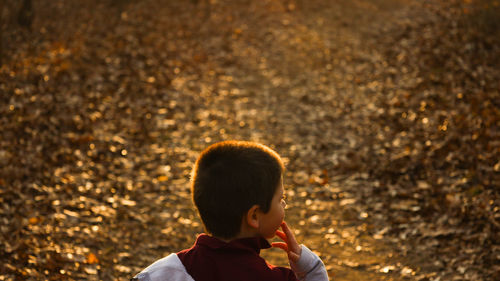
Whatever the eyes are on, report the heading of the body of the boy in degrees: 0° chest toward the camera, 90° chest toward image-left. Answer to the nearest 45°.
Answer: approximately 225°

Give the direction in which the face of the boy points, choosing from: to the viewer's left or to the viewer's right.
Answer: to the viewer's right
